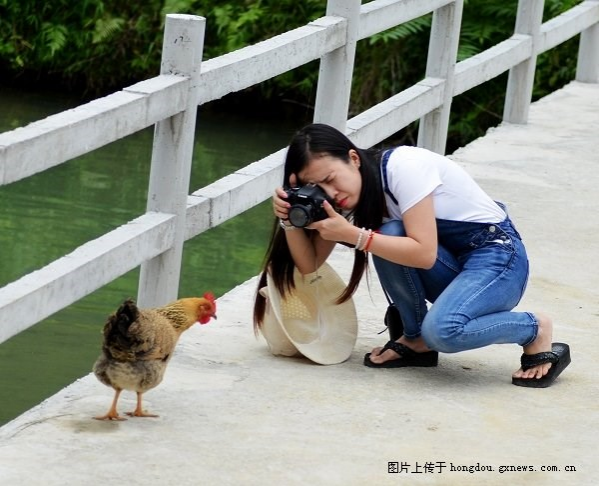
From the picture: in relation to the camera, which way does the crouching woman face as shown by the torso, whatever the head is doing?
to the viewer's left

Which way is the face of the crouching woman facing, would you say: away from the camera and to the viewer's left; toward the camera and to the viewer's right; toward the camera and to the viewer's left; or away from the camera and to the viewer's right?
toward the camera and to the viewer's left

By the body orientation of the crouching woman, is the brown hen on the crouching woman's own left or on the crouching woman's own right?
on the crouching woman's own left
